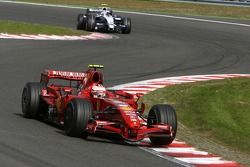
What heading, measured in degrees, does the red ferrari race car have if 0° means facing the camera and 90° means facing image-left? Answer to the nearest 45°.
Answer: approximately 315°

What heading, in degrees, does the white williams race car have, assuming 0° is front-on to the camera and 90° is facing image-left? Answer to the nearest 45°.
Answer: approximately 315°

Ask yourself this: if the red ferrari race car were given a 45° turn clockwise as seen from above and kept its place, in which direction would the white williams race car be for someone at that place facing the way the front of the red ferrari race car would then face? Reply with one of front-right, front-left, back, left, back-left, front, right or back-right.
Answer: back
